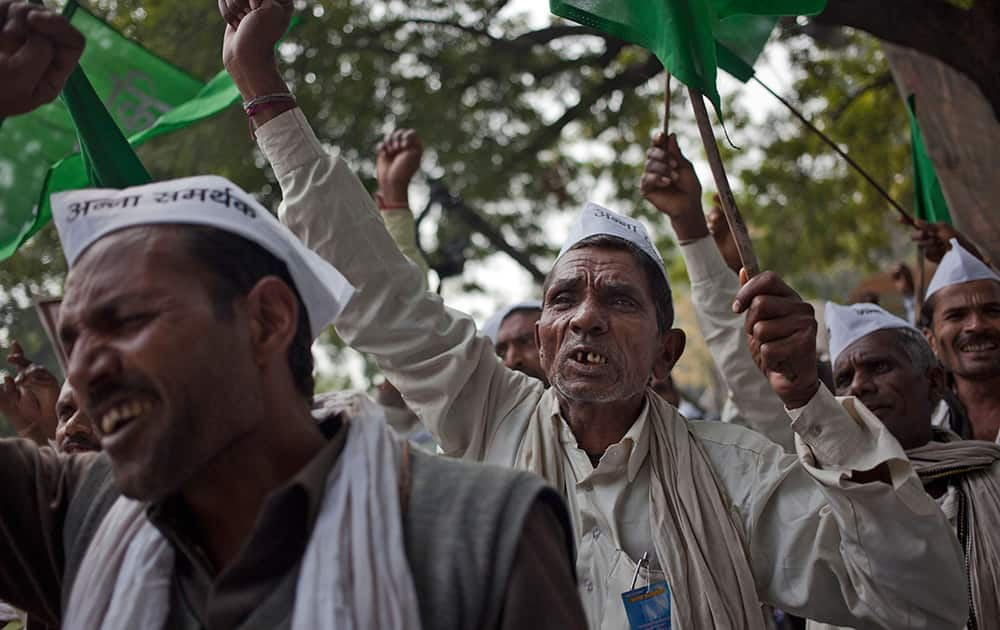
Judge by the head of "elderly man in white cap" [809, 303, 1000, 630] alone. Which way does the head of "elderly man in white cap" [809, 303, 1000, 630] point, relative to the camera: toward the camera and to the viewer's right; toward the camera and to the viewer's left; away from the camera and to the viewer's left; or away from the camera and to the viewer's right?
toward the camera and to the viewer's left

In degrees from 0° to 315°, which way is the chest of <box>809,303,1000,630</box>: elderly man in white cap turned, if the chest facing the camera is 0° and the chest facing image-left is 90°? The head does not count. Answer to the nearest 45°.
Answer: approximately 45°

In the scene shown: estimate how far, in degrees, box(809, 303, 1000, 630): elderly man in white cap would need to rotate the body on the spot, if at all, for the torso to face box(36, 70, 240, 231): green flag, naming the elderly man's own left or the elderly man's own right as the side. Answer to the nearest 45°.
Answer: approximately 45° to the elderly man's own right

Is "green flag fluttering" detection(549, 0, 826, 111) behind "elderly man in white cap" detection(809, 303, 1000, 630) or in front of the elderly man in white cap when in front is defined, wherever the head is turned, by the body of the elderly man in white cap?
in front

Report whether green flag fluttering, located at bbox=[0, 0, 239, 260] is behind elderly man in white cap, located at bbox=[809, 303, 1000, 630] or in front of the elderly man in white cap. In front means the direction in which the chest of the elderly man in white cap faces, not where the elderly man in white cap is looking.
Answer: in front

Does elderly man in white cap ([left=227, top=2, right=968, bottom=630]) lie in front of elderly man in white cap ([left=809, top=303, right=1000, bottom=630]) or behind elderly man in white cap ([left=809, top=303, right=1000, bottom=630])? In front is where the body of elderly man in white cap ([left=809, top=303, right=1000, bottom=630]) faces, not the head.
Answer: in front
